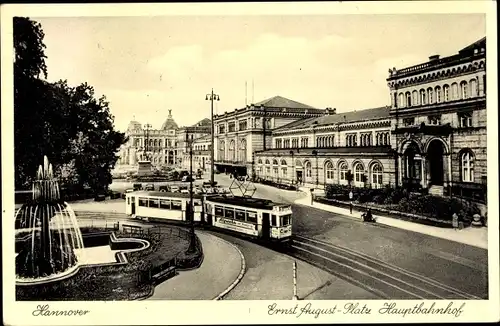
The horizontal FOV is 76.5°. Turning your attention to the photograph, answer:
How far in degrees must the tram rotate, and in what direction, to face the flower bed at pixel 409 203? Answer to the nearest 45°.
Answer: approximately 45° to its left

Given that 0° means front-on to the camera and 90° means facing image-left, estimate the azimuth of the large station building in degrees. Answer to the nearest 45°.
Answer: approximately 45°

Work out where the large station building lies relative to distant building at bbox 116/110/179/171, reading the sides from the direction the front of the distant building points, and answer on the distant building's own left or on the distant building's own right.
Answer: on the distant building's own left

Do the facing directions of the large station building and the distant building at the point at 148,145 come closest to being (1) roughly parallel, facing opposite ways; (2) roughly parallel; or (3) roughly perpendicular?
roughly perpendicular

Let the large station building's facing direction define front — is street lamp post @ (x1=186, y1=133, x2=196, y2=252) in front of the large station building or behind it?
in front

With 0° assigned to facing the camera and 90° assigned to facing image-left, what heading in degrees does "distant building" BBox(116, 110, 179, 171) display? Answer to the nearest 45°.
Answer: approximately 0°

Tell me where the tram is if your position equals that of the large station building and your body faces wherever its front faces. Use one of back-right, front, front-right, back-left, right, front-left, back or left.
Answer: front-right

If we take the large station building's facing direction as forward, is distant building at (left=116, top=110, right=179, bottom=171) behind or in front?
in front
